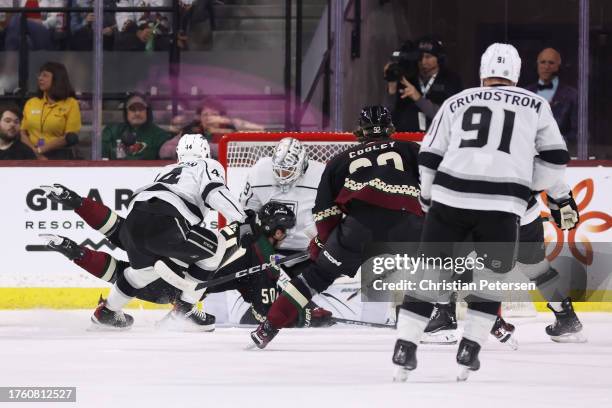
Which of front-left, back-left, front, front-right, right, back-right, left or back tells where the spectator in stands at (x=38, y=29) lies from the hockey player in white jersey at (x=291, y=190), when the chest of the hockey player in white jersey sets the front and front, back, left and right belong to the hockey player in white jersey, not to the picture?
back-right

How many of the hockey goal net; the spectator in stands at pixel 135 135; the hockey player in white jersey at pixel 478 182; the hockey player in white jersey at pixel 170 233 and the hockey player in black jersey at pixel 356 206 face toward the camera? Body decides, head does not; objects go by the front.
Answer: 2

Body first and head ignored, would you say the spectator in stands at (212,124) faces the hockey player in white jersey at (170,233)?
yes

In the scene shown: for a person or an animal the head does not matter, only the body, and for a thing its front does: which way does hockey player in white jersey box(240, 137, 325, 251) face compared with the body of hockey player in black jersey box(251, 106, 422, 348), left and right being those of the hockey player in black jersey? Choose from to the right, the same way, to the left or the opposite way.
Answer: the opposite way

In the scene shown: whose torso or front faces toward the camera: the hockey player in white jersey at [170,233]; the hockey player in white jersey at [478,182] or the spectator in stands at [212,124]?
the spectator in stands

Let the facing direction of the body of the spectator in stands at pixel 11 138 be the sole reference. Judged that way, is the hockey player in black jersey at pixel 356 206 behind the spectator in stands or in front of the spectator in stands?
in front

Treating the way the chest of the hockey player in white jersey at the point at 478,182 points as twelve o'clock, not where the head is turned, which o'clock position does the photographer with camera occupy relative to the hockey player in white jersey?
The photographer with camera is roughly at 12 o'clock from the hockey player in white jersey.

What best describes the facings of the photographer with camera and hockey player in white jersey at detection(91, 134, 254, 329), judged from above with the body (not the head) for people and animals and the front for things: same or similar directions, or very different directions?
very different directions

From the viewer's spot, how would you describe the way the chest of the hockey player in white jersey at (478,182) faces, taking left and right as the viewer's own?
facing away from the viewer

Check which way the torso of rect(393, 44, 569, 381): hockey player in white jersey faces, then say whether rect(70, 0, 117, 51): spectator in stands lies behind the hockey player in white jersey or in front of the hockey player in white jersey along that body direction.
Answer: in front

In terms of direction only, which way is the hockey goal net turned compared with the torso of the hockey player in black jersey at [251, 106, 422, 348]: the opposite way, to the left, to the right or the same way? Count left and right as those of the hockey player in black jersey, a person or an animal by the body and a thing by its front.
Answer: the opposite way

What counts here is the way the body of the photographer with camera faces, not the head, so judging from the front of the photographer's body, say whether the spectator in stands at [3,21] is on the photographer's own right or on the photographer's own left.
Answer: on the photographer's own right
